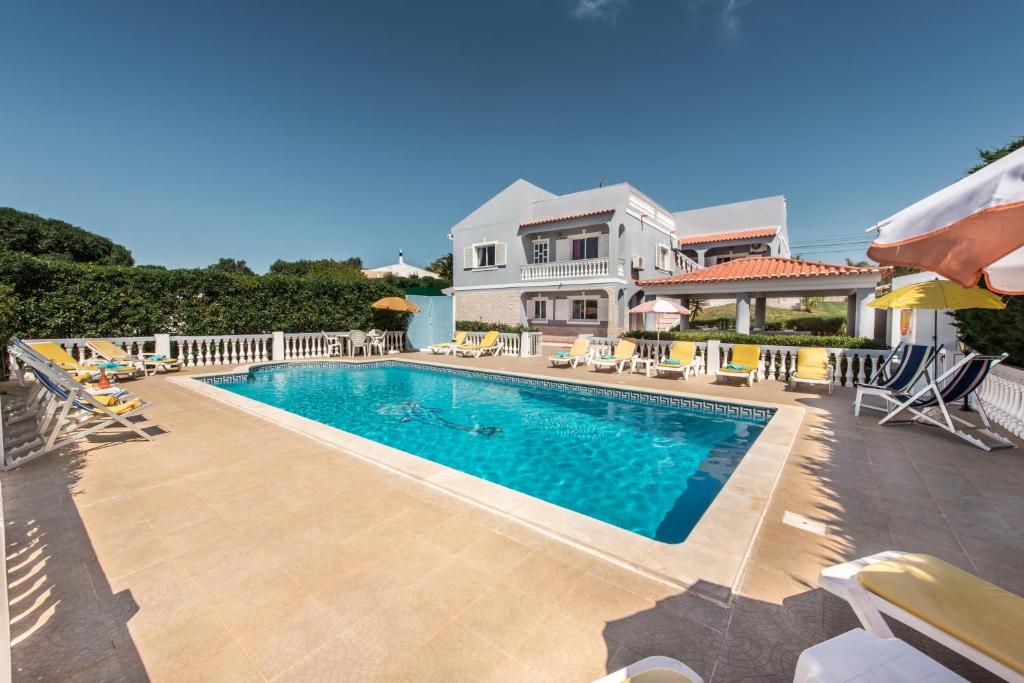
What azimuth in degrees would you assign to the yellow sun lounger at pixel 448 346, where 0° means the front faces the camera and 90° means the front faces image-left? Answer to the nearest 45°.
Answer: approximately 45°

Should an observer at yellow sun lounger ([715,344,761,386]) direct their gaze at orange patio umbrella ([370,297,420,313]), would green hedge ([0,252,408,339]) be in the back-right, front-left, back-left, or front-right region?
front-left

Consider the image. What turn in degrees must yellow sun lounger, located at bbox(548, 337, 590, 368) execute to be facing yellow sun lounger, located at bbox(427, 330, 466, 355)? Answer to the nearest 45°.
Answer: approximately 90° to its right

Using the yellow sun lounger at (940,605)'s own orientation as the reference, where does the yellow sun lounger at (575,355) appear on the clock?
the yellow sun lounger at (575,355) is roughly at 12 o'clock from the yellow sun lounger at (940,605).

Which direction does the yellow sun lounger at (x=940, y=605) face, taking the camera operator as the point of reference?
facing away from the viewer and to the left of the viewer

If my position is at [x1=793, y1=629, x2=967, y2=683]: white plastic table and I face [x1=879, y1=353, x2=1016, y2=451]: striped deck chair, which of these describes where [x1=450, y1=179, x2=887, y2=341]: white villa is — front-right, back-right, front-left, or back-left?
front-left

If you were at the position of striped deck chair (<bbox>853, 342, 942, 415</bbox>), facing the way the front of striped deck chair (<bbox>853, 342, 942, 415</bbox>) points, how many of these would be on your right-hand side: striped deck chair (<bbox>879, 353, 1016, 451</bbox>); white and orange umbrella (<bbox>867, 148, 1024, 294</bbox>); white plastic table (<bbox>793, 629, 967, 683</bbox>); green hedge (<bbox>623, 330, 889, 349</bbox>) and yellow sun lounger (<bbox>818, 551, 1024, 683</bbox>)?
1

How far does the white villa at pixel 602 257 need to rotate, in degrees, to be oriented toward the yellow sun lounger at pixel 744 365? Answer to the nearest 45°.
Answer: approximately 45° to its left

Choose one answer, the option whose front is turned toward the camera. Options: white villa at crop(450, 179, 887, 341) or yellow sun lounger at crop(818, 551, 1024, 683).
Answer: the white villa

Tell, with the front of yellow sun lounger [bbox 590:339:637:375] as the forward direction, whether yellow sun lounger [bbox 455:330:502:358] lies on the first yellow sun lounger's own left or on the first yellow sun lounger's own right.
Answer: on the first yellow sun lounger's own right

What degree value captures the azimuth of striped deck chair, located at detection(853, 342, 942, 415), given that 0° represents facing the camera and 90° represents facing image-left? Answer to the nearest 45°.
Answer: approximately 45°

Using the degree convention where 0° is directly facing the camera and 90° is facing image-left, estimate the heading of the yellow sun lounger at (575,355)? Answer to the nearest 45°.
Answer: approximately 45°

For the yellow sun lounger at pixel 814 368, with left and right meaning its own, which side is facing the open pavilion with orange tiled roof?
back

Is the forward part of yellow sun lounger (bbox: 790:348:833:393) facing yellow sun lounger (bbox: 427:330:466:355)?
no

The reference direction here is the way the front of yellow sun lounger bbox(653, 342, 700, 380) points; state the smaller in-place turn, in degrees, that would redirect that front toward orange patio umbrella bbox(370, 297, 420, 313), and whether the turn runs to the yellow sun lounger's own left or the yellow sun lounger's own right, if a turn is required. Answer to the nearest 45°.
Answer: approximately 45° to the yellow sun lounger's own right

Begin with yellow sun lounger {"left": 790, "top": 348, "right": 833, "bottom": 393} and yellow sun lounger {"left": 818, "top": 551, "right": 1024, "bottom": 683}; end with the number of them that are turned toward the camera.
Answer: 1

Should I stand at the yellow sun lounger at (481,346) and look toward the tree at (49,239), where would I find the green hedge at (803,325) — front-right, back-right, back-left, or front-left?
back-right

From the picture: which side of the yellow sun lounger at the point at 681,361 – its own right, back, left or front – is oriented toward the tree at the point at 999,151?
left

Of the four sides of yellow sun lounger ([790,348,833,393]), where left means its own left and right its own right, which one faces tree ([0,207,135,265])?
right

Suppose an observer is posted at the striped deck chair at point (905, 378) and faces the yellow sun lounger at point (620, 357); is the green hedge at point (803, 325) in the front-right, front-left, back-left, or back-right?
front-right

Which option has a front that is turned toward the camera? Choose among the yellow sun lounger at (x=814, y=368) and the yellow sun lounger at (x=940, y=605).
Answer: the yellow sun lounger at (x=814, y=368)

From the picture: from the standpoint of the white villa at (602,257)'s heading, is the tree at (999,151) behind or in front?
in front

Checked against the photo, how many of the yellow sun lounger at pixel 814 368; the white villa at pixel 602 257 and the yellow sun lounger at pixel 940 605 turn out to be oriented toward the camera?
2
